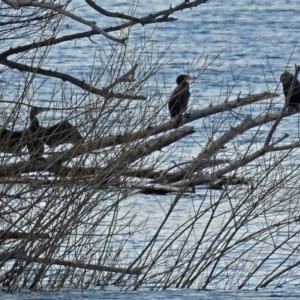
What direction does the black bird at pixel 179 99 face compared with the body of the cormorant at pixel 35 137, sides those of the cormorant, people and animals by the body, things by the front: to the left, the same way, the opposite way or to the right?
the same way
